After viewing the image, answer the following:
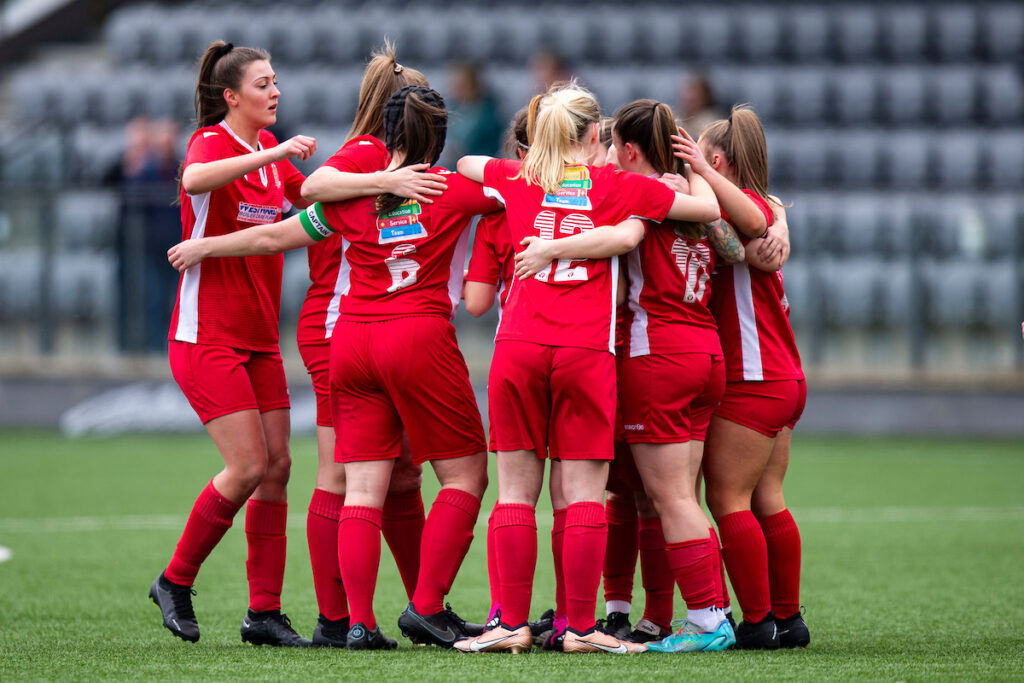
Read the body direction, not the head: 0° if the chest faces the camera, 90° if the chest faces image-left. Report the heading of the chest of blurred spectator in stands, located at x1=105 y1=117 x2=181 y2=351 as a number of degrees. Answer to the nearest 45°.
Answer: approximately 0°

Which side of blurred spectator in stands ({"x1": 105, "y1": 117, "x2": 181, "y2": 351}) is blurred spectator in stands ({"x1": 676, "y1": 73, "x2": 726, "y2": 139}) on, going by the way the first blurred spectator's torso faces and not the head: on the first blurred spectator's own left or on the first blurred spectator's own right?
on the first blurred spectator's own left
